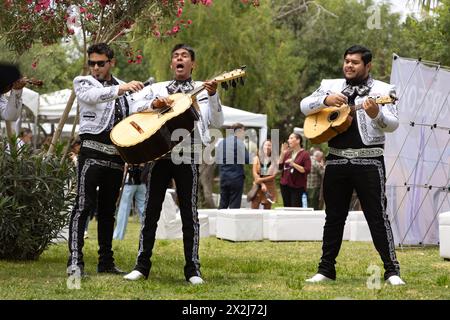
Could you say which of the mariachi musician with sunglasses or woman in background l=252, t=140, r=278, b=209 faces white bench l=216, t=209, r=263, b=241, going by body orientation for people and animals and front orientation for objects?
the woman in background

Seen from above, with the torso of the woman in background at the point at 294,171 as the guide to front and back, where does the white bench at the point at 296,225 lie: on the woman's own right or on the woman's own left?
on the woman's own left

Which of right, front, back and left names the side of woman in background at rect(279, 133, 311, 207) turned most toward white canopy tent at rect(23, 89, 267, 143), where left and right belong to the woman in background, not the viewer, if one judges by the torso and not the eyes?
right

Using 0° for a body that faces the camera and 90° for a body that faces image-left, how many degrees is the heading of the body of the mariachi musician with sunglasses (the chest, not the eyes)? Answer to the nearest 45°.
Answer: approximately 315°

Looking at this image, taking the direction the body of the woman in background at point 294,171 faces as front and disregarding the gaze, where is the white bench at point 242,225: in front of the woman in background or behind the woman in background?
in front

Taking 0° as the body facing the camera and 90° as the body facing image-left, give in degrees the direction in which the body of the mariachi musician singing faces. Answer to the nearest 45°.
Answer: approximately 0°

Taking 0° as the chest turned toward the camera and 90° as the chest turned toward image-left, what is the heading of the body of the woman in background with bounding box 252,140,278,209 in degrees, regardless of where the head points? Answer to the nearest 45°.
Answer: approximately 0°

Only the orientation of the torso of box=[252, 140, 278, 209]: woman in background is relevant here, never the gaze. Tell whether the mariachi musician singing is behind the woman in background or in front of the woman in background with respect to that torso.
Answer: in front

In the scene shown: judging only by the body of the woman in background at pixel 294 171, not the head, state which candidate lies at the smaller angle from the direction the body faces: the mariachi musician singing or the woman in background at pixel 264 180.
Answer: the mariachi musician singing

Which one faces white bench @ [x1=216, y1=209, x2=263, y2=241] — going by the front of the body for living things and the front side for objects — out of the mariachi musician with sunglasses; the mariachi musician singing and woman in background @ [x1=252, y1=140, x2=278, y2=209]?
the woman in background

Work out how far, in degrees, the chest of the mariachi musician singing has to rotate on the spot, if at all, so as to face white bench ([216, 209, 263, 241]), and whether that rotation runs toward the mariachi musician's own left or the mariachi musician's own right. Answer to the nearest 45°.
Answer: approximately 180°

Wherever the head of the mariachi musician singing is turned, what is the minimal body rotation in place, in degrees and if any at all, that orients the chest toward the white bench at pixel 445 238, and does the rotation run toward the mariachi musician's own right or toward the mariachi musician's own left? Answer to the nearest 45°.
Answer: approximately 135° to the mariachi musician's own left

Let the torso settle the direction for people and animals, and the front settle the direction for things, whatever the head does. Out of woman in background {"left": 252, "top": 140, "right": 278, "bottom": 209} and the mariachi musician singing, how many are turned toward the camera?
2
